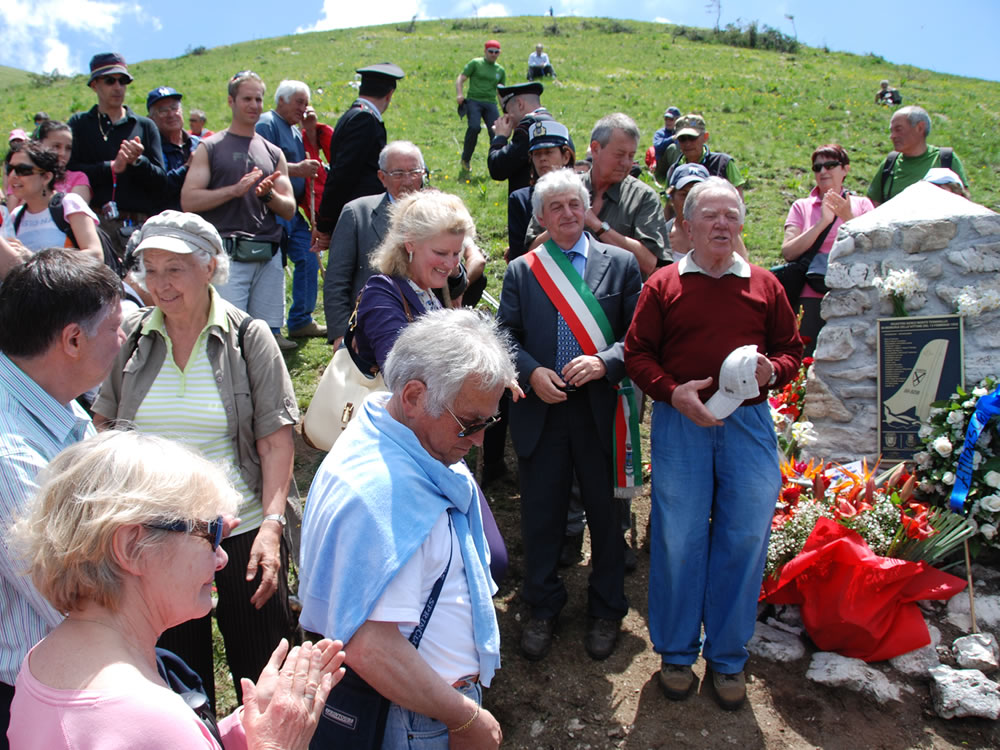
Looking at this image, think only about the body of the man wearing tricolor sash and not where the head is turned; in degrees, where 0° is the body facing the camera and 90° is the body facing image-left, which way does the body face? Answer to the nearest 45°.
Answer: approximately 0°

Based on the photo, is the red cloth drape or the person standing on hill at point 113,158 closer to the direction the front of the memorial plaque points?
the red cloth drape

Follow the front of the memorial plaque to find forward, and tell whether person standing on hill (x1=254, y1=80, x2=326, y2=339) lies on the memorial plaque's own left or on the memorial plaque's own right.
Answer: on the memorial plaque's own right

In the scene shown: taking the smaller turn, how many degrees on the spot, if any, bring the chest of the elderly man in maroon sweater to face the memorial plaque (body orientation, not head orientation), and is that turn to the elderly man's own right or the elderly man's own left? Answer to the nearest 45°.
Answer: approximately 135° to the elderly man's own left

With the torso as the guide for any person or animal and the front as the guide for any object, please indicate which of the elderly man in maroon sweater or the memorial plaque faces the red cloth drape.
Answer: the memorial plaque

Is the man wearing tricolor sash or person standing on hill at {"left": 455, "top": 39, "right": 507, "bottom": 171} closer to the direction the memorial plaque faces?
the man wearing tricolor sash
